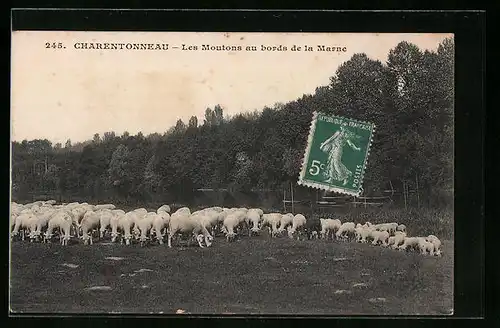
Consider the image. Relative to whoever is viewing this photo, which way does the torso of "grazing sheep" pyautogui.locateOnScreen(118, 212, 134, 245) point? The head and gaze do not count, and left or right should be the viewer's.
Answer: facing the viewer

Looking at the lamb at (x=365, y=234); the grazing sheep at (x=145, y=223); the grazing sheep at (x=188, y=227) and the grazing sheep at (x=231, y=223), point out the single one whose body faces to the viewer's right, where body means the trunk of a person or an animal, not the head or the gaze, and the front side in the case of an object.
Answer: the grazing sheep at (x=188, y=227)

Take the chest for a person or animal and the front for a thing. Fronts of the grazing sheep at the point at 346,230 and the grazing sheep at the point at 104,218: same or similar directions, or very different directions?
same or similar directions

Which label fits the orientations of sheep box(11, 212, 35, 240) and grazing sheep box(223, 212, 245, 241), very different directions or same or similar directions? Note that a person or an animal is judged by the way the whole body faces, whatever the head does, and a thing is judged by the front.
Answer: same or similar directions

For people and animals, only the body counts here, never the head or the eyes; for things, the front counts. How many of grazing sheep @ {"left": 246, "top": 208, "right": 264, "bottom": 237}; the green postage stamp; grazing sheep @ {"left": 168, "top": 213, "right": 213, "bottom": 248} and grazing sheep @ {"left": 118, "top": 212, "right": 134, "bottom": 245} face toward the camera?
3

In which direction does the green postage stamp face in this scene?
toward the camera

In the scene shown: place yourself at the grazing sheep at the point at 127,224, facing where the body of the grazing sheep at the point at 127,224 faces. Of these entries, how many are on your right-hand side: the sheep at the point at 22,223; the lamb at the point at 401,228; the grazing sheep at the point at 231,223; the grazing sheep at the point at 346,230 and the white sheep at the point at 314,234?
1

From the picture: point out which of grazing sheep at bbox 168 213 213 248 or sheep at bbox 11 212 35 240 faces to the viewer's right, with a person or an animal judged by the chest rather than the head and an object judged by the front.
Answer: the grazing sheep

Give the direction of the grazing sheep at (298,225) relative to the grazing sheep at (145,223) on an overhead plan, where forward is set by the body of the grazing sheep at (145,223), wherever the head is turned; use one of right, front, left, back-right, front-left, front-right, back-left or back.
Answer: back-left

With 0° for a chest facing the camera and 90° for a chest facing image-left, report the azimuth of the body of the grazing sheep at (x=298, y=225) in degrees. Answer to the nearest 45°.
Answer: approximately 45°

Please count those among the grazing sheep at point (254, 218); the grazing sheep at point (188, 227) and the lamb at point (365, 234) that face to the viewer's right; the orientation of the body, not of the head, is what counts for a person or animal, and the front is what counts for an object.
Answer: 1

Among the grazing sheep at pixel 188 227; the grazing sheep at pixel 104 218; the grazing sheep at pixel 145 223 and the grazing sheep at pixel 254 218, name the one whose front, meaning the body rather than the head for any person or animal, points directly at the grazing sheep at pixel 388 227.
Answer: the grazing sheep at pixel 188 227

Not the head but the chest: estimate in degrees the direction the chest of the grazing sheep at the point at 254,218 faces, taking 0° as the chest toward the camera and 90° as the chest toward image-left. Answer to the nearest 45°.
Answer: approximately 0°

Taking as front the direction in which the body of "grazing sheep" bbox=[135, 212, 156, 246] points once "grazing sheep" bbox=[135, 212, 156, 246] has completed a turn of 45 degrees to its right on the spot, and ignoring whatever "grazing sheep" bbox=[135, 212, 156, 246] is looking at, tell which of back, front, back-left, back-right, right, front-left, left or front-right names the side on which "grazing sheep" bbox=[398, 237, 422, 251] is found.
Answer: back

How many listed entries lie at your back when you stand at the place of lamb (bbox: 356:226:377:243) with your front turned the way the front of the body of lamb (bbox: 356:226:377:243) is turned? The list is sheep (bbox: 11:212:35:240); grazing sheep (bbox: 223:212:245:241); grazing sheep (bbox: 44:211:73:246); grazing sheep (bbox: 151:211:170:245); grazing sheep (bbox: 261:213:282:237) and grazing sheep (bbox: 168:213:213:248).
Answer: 0

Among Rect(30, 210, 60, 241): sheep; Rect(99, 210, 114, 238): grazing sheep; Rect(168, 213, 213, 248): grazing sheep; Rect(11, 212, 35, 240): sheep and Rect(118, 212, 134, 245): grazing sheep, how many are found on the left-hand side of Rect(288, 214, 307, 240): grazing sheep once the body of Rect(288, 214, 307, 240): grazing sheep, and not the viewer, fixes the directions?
0
